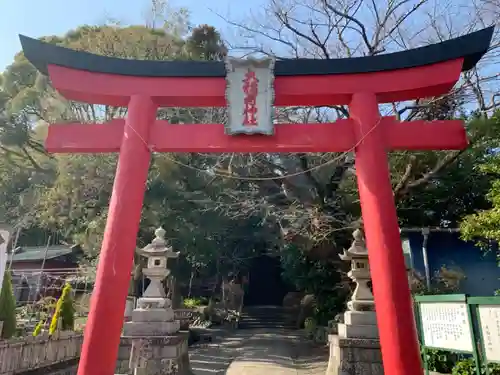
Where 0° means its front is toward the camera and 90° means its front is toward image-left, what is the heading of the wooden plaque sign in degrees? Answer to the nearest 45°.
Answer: approximately 0°

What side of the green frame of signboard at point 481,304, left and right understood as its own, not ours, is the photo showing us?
front

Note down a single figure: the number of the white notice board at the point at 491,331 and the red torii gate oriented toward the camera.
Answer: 2

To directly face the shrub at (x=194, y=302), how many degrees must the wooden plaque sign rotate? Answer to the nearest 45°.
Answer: approximately 180°

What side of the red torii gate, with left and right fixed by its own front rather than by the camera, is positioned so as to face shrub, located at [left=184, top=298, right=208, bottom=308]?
back

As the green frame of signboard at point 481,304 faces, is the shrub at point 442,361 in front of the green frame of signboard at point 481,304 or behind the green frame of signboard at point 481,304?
behind

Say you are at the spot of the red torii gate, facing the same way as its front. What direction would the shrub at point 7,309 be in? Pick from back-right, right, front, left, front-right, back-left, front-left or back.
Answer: back-right

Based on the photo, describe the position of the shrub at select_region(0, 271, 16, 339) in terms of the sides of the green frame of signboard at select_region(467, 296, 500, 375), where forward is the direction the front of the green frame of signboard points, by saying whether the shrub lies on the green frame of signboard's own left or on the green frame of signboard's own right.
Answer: on the green frame of signboard's own right

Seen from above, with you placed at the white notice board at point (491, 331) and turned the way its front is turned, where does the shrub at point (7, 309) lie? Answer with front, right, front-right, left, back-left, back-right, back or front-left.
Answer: right
